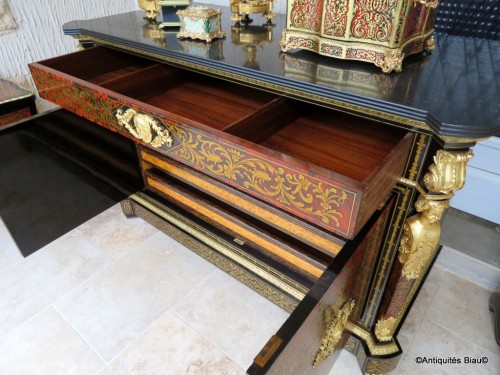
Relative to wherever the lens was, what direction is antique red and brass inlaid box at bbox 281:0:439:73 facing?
facing the viewer and to the left of the viewer

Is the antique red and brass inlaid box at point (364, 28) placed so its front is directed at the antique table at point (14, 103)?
no

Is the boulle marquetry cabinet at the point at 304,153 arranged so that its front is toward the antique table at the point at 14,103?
no
